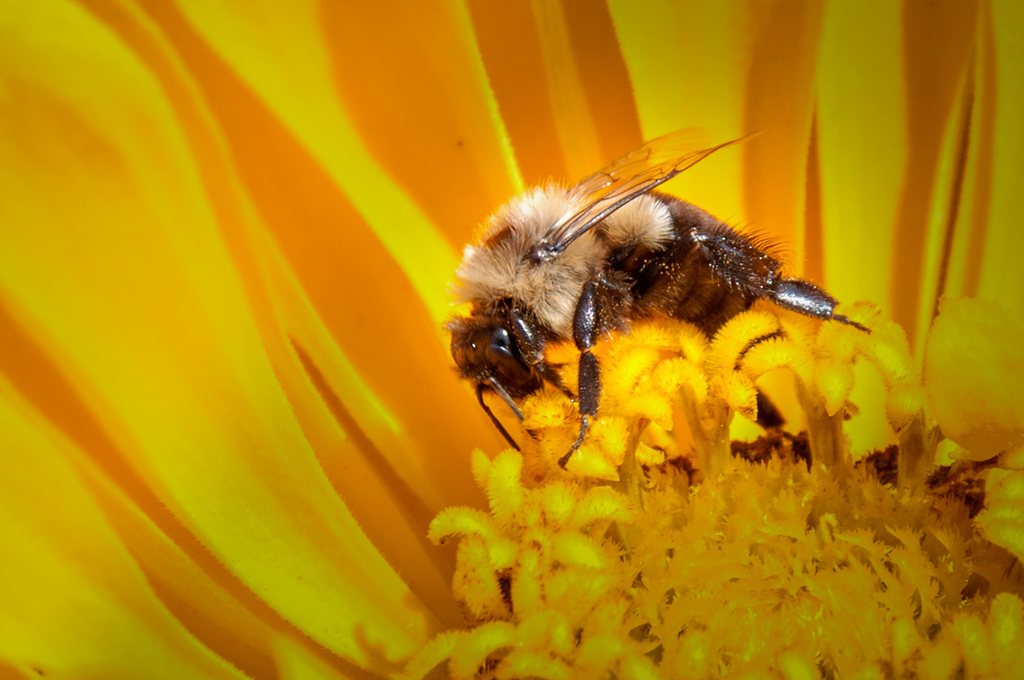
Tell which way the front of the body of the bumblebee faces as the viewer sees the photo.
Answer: to the viewer's left
